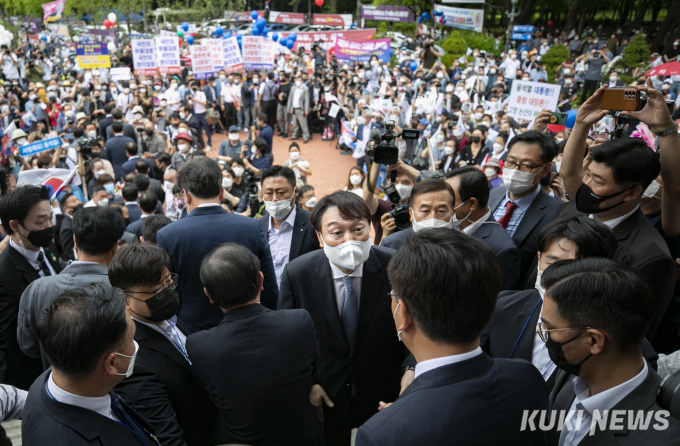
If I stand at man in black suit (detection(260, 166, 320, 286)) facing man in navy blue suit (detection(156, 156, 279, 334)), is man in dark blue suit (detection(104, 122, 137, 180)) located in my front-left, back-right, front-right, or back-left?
back-right

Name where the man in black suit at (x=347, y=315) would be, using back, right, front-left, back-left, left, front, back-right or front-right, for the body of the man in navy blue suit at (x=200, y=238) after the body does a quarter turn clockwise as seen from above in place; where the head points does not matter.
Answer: front-right

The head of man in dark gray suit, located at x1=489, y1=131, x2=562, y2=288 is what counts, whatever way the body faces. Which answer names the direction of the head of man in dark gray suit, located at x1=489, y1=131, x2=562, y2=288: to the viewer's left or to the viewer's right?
to the viewer's left

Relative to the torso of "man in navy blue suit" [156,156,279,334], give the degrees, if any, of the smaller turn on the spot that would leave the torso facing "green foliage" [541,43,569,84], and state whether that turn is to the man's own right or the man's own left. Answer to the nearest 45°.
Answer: approximately 45° to the man's own right

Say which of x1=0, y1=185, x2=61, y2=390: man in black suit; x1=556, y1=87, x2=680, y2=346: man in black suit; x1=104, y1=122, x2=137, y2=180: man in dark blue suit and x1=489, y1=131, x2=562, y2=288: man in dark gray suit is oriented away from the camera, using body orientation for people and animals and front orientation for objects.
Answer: x1=104, y1=122, x2=137, y2=180: man in dark blue suit

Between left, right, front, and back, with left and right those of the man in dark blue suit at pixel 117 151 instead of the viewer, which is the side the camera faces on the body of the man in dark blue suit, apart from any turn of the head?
back

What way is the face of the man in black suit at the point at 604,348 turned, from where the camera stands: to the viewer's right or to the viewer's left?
to the viewer's left

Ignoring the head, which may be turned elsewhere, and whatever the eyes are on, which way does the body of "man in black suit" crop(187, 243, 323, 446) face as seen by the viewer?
away from the camera

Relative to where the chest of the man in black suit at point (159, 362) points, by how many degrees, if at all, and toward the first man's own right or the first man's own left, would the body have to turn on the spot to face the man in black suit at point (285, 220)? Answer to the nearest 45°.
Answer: approximately 90° to the first man's own left

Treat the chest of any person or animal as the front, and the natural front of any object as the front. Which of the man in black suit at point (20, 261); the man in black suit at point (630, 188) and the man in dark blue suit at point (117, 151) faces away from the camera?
the man in dark blue suit at point (117, 151)

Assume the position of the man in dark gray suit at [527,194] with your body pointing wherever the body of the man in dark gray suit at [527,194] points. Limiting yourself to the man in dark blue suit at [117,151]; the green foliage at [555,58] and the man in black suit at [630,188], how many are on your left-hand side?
1

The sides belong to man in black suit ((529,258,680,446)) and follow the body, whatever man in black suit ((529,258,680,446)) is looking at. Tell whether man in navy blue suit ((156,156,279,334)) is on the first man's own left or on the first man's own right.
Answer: on the first man's own right

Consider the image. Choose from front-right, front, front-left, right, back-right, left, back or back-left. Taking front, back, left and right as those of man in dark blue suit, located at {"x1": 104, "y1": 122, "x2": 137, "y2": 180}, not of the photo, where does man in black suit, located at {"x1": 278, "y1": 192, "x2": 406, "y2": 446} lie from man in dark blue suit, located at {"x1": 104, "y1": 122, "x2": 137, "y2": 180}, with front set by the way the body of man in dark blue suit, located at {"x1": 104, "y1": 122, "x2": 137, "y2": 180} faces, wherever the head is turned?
back

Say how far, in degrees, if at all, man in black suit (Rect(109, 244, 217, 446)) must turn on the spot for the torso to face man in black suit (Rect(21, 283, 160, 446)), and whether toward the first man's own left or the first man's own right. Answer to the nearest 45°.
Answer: approximately 90° to the first man's own right

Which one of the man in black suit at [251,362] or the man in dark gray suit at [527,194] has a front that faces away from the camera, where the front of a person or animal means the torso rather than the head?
the man in black suit at [251,362]

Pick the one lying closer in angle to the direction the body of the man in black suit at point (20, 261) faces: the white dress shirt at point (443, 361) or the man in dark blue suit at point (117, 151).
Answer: the white dress shirt

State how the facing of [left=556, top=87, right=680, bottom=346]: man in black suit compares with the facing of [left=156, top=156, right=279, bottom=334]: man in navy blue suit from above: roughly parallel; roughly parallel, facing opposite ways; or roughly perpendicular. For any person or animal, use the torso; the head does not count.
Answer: roughly perpendicular
